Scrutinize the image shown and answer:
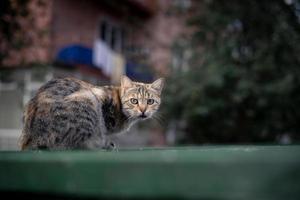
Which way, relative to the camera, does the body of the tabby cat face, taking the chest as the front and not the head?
to the viewer's right

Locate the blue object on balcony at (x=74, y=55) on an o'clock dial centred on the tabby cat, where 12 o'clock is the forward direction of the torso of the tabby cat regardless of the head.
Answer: The blue object on balcony is roughly at 9 o'clock from the tabby cat.

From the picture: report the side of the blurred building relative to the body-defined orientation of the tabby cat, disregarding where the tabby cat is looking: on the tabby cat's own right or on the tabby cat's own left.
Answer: on the tabby cat's own left

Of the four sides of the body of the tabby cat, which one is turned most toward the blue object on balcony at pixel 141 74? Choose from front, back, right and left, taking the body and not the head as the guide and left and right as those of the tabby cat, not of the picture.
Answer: left
